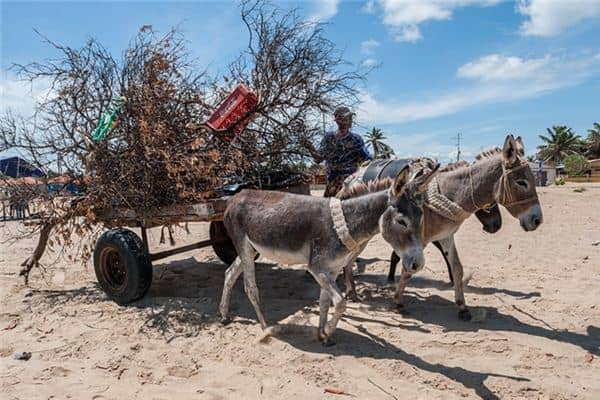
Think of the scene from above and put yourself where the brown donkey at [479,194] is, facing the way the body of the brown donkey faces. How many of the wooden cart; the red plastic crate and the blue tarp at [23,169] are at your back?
3

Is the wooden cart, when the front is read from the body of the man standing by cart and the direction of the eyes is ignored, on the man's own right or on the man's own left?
on the man's own right

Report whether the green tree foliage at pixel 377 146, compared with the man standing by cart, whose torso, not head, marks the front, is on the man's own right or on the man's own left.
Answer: on the man's own left

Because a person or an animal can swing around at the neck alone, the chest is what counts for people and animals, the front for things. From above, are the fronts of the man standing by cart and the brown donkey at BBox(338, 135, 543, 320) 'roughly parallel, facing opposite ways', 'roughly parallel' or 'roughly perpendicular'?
roughly perpendicular

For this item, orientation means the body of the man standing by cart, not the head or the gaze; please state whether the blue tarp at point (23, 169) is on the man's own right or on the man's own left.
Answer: on the man's own right

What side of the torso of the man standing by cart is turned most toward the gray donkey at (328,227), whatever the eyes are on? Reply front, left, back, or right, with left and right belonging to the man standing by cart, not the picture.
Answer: front

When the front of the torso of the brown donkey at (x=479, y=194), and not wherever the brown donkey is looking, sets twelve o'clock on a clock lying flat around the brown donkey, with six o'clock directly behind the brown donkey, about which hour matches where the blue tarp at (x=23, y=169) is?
The blue tarp is roughly at 6 o'clock from the brown donkey.

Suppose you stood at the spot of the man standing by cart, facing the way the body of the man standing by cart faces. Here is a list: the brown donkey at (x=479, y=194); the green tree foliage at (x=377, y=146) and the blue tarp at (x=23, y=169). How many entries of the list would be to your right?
1

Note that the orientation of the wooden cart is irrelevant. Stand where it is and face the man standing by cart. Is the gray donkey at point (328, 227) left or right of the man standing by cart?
right

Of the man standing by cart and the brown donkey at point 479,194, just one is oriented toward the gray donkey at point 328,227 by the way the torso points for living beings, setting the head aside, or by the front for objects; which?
the man standing by cart

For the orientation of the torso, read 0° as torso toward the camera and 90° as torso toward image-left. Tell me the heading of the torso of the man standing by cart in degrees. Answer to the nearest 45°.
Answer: approximately 0°

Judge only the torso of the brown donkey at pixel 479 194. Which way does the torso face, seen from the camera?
to the viewer's right

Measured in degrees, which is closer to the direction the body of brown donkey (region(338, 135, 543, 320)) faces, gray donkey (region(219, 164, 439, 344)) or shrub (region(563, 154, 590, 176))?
the shrub

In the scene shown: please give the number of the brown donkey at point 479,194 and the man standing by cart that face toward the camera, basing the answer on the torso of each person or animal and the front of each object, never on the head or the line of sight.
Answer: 1

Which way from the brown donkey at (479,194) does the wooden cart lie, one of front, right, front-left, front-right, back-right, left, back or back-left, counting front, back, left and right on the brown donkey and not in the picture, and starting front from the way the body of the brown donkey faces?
back

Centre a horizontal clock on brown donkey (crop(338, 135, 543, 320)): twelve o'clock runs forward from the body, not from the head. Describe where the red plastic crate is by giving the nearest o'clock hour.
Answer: The red plastic crate is roughly at 6 o'clock from the brown donkey.
